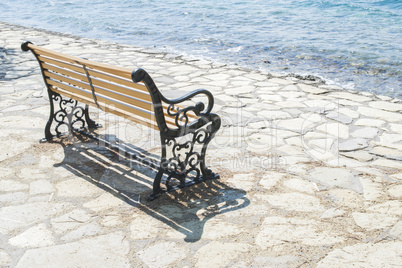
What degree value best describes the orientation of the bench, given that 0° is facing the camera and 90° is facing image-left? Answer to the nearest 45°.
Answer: approximately 225°
